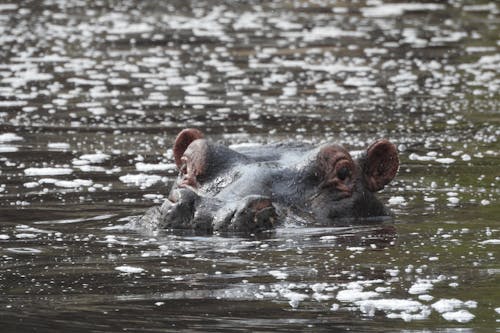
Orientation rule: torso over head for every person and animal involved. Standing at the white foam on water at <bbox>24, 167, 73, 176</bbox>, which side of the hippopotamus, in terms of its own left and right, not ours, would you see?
right

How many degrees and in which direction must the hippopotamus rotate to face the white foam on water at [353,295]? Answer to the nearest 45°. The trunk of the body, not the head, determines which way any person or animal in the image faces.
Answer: approximately 45° to its left

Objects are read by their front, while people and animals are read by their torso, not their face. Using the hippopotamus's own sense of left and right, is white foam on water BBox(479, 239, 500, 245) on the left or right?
on its left

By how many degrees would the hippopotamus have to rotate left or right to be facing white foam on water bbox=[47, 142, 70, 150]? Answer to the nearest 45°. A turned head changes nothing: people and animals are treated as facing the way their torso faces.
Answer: approximately 90° to its right

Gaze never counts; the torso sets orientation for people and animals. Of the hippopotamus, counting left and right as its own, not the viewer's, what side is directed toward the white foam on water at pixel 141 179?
right

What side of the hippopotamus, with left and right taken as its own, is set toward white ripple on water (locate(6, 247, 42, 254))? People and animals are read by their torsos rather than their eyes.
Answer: front

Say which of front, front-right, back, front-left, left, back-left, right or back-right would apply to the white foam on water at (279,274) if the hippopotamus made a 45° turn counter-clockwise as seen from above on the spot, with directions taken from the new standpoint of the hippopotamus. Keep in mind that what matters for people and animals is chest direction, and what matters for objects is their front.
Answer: front

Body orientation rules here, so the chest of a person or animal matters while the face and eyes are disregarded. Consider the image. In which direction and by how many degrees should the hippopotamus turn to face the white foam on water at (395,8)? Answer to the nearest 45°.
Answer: approximately 135° to its right

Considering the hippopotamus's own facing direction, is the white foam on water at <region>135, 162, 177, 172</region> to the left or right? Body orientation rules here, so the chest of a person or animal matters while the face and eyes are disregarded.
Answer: on its right

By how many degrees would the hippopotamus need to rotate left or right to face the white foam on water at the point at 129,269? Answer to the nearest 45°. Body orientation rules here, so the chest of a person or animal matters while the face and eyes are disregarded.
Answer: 0° — it already faces it

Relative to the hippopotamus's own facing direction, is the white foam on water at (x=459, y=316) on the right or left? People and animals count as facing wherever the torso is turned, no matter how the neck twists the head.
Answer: on its left
